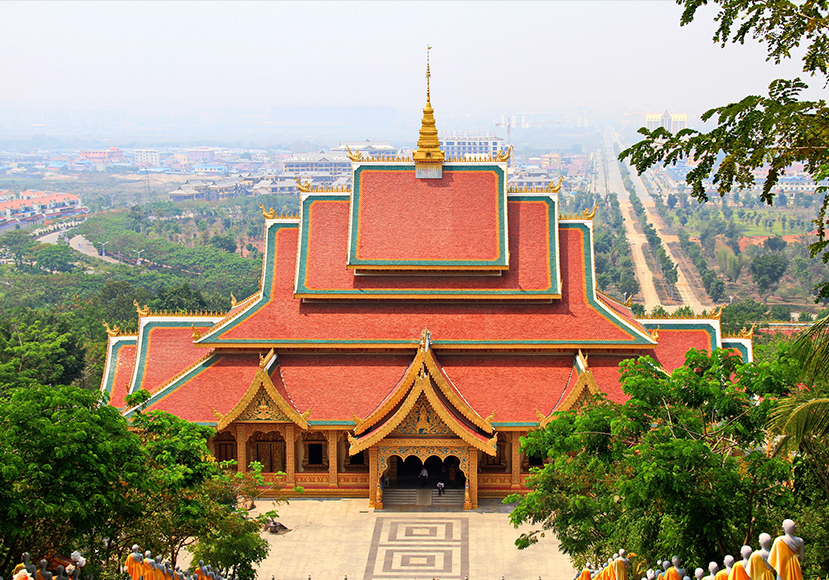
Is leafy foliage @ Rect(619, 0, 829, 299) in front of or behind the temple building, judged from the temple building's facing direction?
in front

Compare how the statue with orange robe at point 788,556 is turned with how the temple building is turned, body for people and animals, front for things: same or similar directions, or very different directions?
very different directions

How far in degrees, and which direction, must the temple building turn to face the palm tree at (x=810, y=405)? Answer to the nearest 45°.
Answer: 0° — it already faces it

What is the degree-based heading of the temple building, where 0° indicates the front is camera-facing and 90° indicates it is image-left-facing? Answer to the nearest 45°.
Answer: approximately 0°

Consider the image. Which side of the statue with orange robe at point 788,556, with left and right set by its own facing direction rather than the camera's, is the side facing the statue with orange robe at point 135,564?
left

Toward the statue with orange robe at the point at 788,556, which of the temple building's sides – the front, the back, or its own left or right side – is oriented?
front

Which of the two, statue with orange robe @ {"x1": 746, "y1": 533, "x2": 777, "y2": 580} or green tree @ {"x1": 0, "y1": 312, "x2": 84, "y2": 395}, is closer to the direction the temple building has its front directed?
the statue with orange robe
